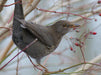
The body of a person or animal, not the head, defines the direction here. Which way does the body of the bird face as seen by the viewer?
to the viewer's right
